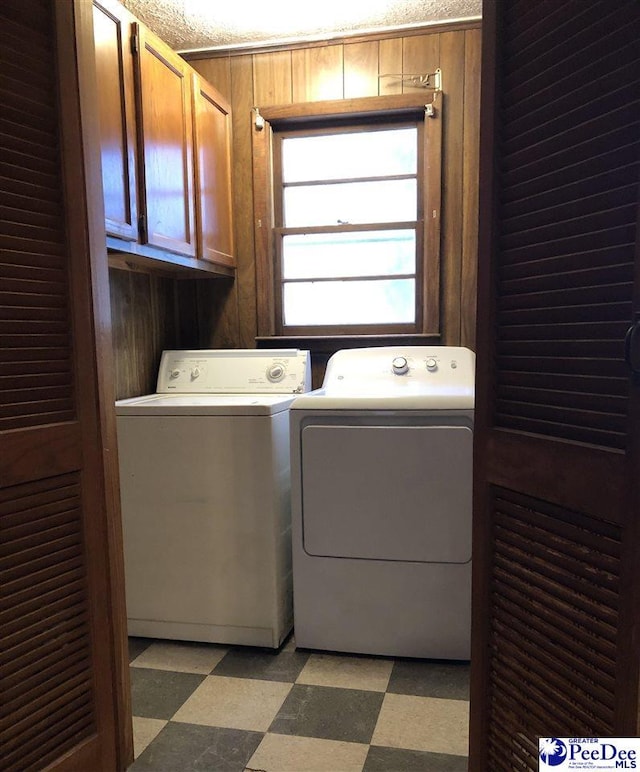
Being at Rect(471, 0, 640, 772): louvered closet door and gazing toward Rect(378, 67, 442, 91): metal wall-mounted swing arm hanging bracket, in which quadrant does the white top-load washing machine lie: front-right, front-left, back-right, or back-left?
front-left

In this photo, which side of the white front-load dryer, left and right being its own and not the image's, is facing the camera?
front

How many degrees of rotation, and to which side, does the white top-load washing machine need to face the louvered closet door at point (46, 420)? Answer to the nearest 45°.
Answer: approximately 45° to its right

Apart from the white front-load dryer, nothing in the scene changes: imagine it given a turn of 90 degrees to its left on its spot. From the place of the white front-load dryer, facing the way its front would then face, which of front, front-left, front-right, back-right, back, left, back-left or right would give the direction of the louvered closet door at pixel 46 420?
back-right

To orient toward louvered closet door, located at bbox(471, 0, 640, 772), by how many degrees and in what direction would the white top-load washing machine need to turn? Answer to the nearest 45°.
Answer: approximately 45° to its left

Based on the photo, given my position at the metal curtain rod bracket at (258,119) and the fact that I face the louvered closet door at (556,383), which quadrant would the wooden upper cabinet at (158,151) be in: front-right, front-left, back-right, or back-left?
front-right

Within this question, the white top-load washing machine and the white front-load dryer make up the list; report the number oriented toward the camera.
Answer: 2

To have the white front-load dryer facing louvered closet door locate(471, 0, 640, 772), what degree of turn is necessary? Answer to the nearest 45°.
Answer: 0° — it already faces it
